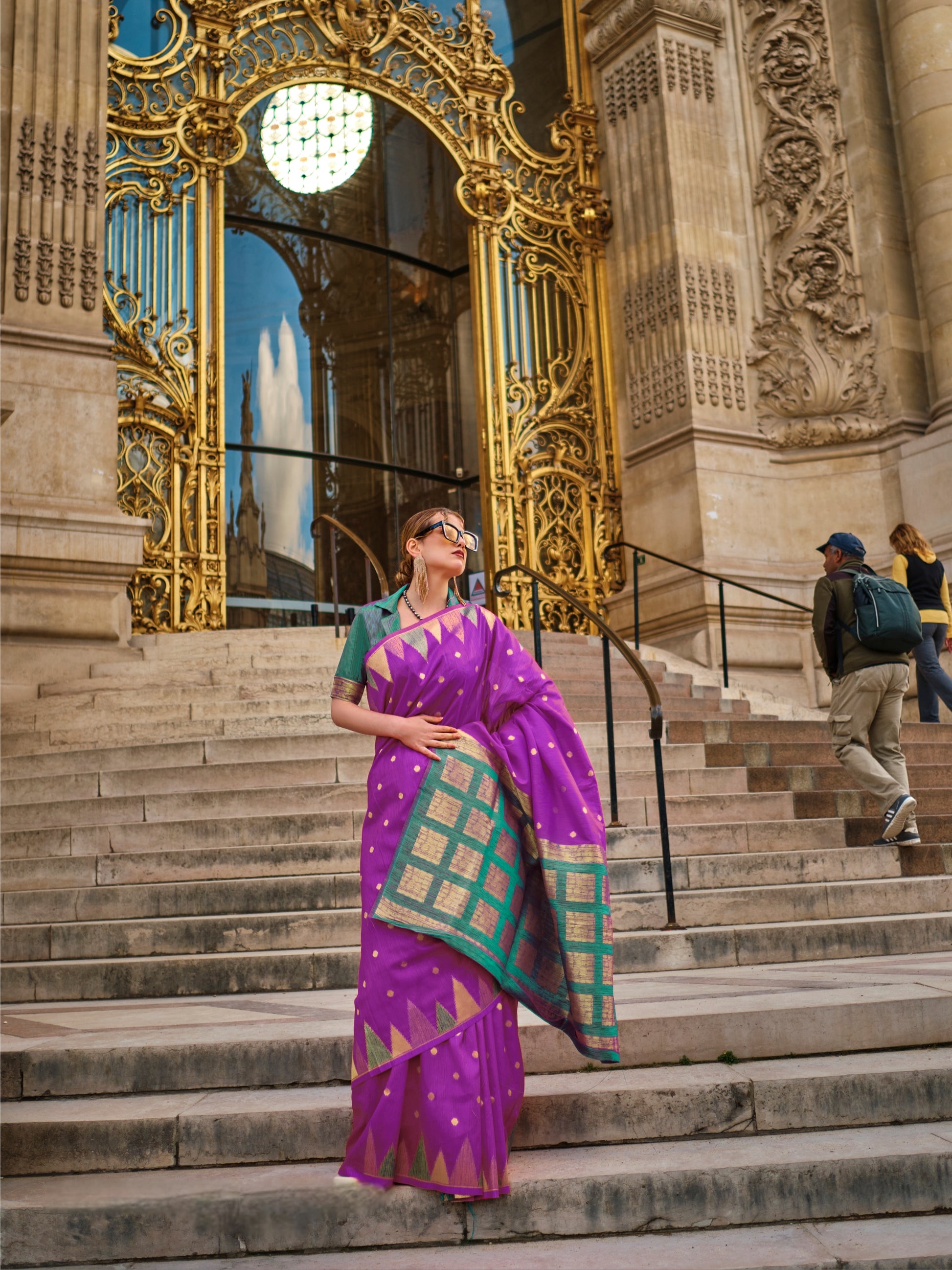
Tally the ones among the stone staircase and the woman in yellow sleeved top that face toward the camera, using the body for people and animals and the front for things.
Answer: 1

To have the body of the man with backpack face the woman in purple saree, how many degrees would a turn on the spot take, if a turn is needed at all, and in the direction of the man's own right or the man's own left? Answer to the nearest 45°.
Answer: approximately 135° to the man's own left

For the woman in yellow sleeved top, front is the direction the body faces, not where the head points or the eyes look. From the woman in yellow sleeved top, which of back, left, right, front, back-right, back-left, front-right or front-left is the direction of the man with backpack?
back-left

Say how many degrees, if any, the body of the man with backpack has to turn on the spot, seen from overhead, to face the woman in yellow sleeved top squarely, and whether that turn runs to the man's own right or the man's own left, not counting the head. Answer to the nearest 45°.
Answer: approximately 45° to the man's own right

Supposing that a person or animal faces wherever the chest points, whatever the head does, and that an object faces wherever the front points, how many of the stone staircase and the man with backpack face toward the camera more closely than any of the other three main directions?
1

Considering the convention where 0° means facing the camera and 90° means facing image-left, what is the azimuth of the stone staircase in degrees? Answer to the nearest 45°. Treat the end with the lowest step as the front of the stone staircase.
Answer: approximately 0°
